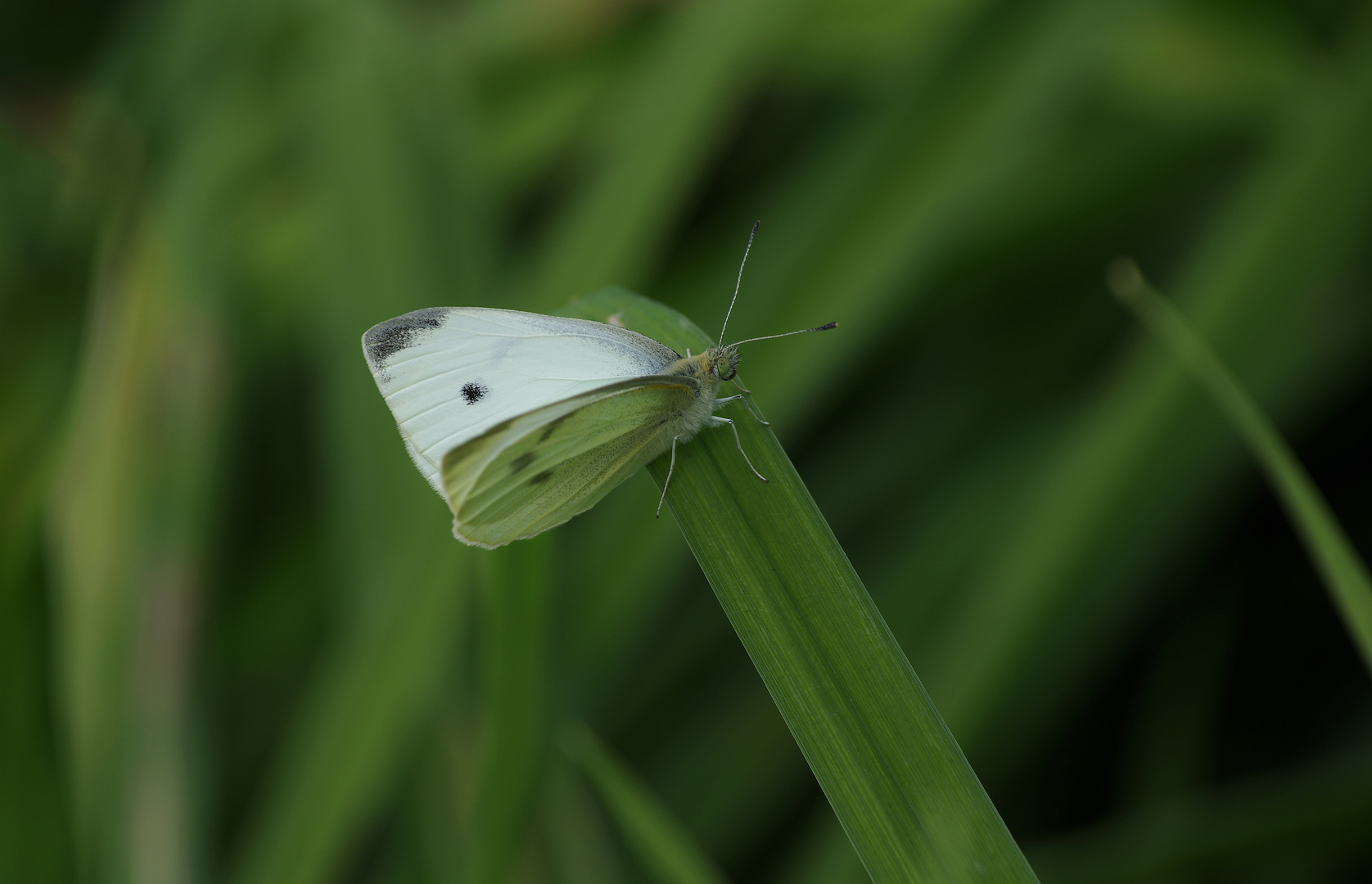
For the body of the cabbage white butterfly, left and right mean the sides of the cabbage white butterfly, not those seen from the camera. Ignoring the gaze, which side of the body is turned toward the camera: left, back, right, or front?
right
